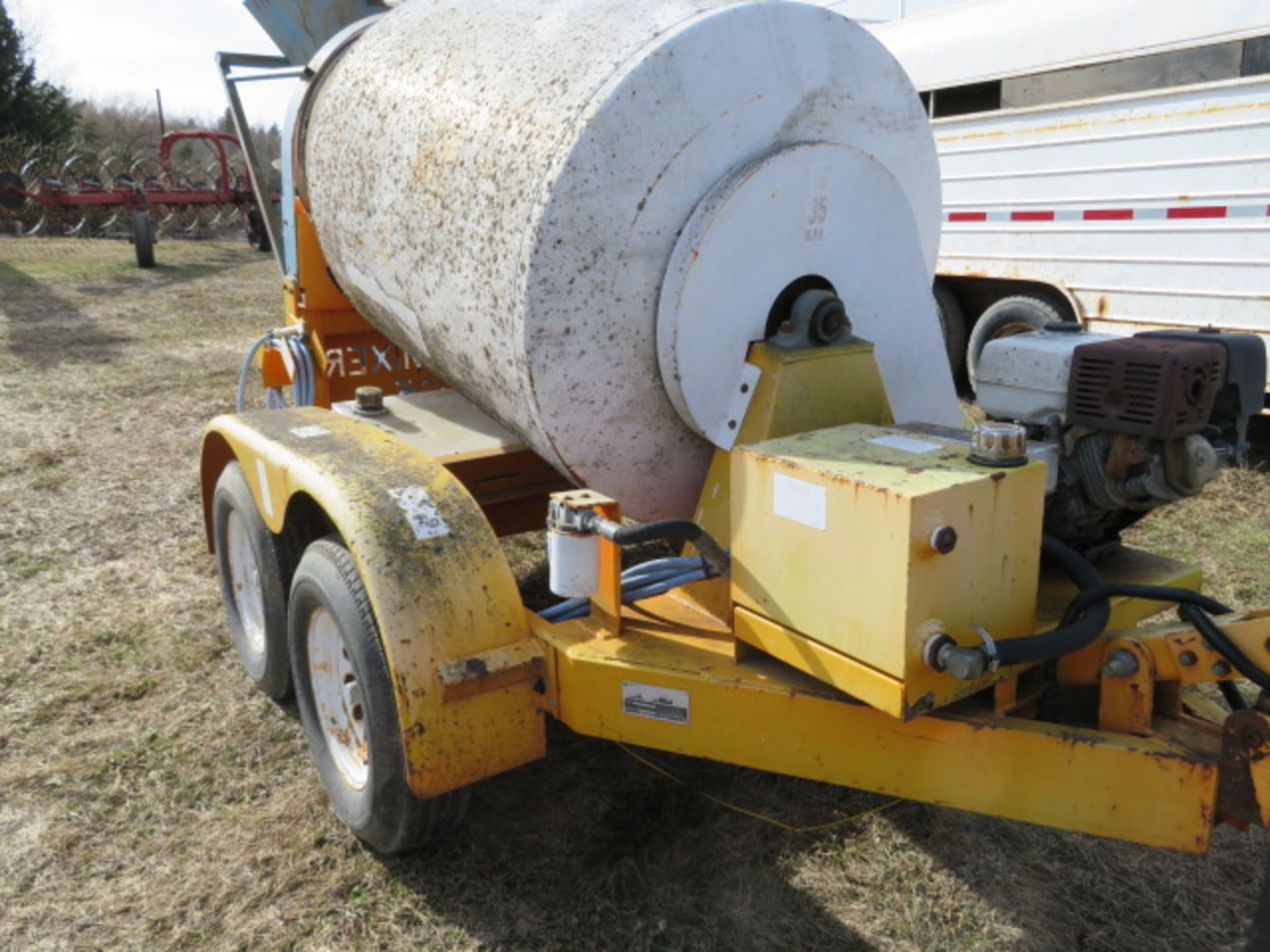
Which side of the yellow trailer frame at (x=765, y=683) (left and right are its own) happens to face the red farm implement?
back

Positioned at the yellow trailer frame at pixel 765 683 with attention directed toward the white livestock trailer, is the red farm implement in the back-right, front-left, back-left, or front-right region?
front-left

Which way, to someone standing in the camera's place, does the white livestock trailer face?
facing the viewer and to the right of the viewer

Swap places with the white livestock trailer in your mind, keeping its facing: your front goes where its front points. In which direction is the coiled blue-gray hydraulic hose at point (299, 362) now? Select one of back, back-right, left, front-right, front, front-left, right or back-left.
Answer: right

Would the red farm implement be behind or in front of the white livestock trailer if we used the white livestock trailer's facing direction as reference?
behind
